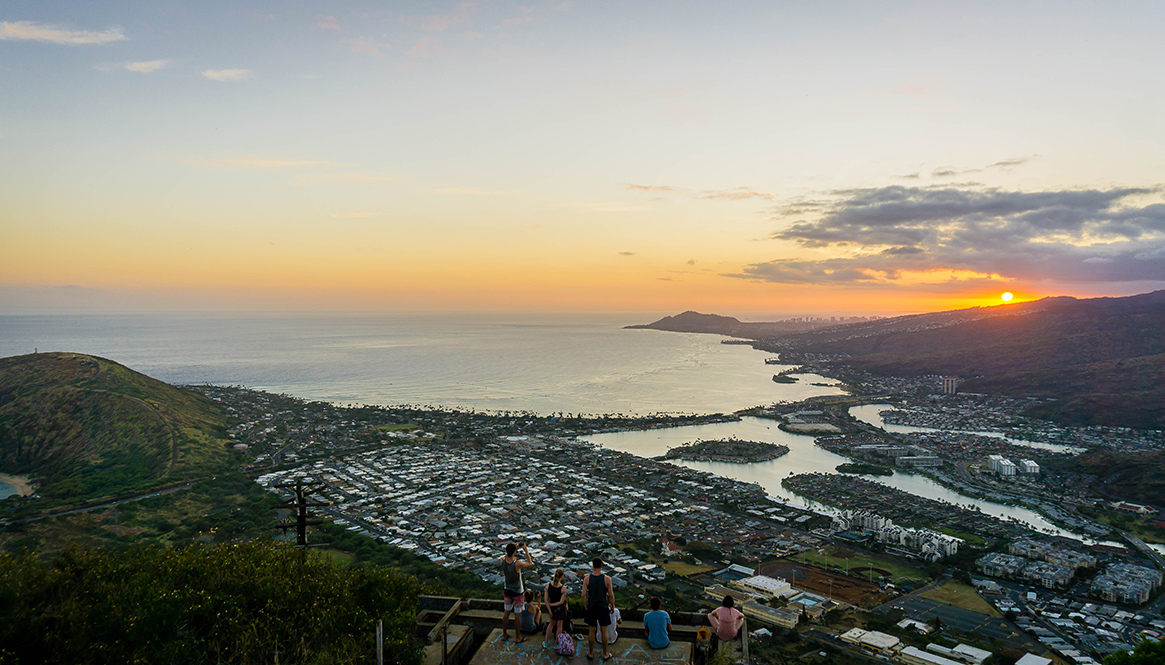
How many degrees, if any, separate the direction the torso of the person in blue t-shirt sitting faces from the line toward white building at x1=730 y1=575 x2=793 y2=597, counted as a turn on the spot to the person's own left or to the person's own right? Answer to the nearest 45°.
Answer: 0° — they already face it

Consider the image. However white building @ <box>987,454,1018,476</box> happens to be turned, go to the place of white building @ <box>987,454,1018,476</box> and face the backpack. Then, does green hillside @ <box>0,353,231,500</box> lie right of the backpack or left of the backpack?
right

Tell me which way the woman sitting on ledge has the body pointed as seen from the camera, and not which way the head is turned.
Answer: away from the camera

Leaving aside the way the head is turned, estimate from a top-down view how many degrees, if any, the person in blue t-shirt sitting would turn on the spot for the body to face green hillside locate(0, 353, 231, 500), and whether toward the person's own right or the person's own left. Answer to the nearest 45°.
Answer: approximately 45° to the person's own left

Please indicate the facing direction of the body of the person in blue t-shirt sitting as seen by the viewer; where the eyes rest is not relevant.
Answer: away from the camera

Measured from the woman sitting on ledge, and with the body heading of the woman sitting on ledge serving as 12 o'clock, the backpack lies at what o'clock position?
The backpack is roughly at 8 o'clock from the woman sitting on ledge.

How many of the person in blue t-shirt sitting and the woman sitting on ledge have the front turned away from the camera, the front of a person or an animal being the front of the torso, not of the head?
2
